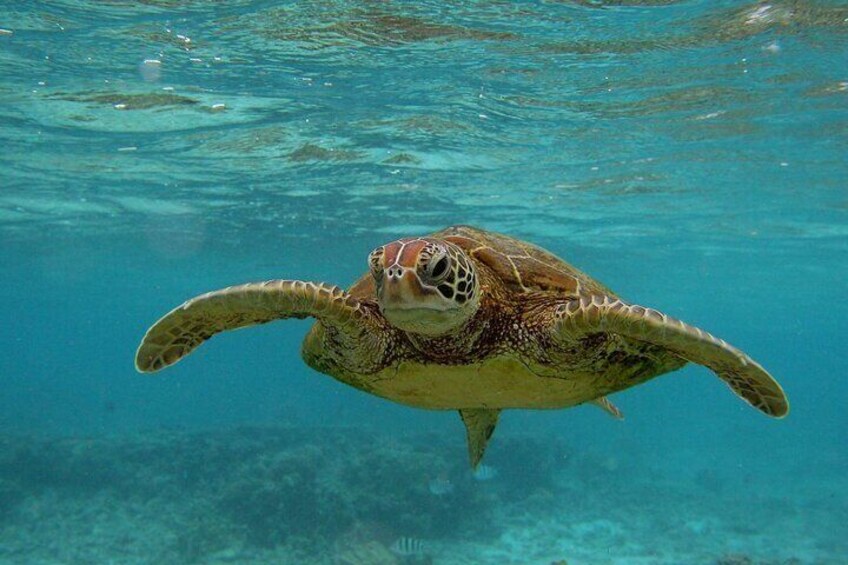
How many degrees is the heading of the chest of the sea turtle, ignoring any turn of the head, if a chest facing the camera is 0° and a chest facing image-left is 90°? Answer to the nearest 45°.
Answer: approximately 45°
